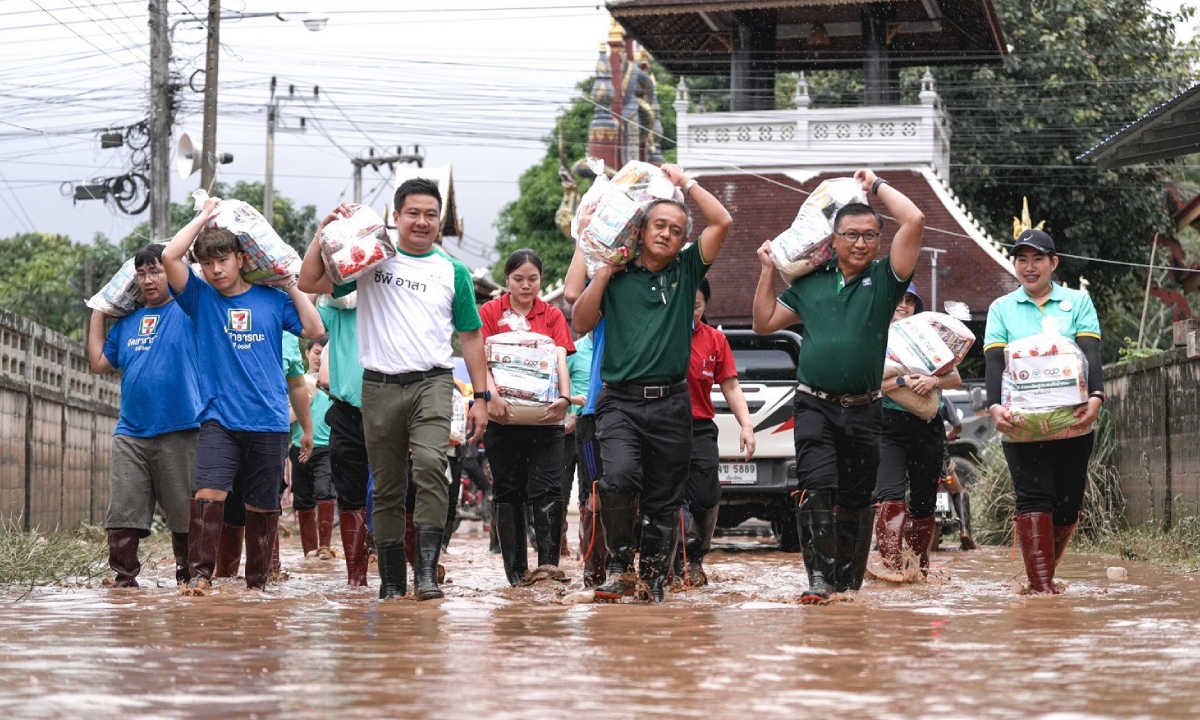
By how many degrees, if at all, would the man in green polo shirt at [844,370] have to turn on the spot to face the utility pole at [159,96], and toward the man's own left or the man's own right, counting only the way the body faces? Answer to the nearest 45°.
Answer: approximately 135° to the man's own right

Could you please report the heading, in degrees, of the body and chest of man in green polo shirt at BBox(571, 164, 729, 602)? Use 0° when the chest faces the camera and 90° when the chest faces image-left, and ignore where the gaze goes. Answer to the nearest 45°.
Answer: approximately 0°

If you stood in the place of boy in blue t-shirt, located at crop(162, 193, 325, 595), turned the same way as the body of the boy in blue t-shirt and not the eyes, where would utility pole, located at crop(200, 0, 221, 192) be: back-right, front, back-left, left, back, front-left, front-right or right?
back

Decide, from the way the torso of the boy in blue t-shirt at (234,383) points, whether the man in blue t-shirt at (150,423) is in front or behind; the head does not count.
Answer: behind

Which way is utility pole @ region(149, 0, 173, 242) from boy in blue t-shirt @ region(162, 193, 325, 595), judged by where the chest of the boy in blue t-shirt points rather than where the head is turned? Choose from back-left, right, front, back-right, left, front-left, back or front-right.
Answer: back
